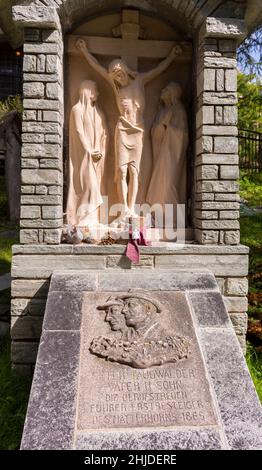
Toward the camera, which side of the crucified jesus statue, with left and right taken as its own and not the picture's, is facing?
front

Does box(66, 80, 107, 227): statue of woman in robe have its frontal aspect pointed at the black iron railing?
no

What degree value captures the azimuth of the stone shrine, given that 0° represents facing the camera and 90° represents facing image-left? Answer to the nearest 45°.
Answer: approximately 0°

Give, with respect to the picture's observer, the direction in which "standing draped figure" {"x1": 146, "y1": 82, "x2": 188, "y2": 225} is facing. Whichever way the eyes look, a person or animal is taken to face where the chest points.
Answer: facing the viewer and to the left of the viewer

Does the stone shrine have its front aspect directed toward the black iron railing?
no

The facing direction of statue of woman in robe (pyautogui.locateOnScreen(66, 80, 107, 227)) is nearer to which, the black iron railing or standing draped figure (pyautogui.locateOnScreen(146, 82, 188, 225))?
the standing draped figure

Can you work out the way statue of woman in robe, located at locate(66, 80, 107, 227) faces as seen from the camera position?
facing the viewer and to the right of the viewer

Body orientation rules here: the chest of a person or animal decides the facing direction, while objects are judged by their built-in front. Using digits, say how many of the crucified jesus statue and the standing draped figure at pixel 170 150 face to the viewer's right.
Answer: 0
